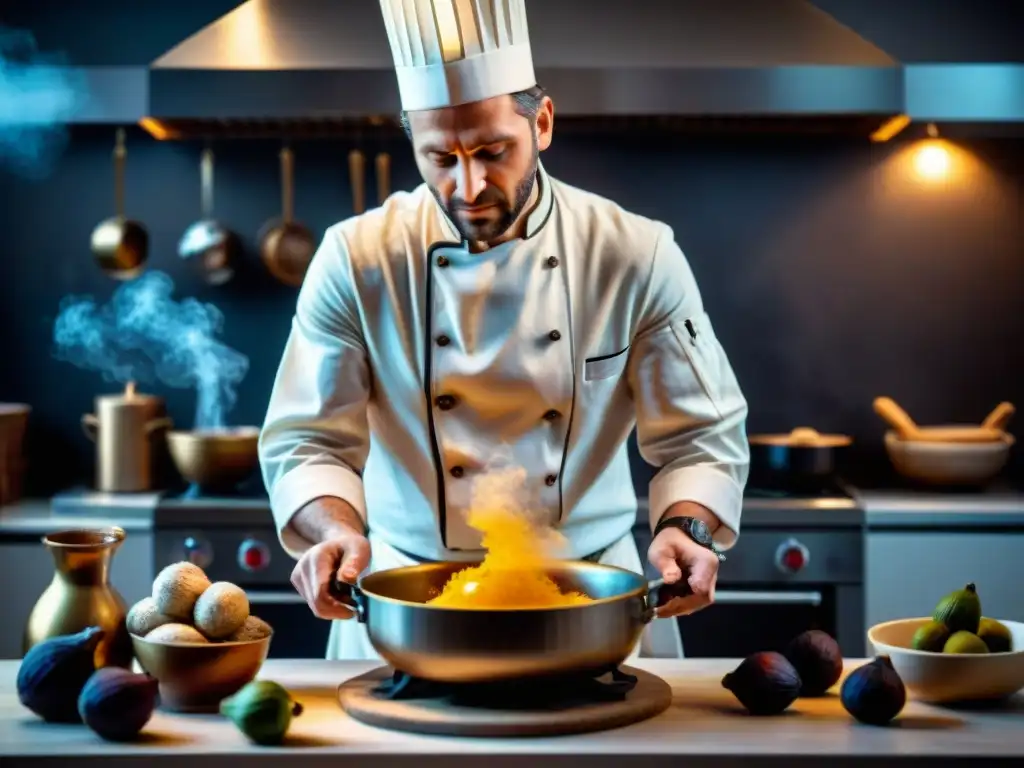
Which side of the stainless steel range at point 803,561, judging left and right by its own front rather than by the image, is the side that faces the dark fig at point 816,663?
front

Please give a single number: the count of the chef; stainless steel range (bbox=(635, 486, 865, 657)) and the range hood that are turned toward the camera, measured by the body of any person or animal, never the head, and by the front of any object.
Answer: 3

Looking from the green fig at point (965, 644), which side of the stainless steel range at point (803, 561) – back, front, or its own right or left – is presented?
front

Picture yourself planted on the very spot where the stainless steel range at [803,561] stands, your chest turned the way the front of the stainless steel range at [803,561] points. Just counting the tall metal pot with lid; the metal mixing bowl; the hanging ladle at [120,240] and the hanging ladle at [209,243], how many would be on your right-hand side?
4

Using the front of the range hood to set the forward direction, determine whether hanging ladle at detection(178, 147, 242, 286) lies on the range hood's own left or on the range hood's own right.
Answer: on the range hood's own right

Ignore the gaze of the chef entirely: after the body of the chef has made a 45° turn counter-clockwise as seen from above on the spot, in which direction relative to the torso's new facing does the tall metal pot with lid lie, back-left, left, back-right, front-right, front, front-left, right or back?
back

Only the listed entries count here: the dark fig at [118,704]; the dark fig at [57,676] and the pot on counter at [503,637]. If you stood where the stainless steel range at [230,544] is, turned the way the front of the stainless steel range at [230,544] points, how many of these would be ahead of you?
3

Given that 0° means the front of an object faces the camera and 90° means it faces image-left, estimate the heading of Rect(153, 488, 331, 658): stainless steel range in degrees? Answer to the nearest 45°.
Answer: approximately 0°

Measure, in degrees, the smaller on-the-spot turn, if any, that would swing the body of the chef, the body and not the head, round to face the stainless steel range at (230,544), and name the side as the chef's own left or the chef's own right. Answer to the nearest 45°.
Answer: approximately 135° to the chef's own right

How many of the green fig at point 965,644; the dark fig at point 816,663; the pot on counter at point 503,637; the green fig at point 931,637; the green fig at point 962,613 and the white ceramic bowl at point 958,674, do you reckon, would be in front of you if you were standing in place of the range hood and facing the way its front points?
6

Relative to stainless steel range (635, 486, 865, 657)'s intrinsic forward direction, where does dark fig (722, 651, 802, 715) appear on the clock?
The dark fig is roughly at 12 o'clock from the stainless steel range.
